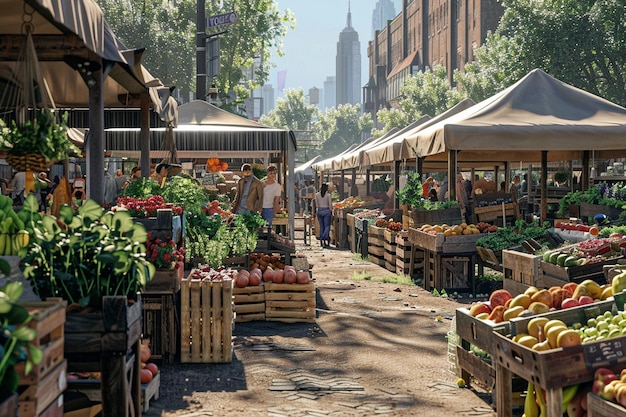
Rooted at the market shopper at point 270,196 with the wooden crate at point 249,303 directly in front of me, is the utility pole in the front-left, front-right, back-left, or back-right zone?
back-right

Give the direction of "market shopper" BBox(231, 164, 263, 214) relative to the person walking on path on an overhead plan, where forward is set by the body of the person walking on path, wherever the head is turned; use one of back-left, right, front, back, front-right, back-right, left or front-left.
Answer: back

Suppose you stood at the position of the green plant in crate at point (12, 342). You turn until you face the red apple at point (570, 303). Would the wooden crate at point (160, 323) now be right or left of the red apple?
left
